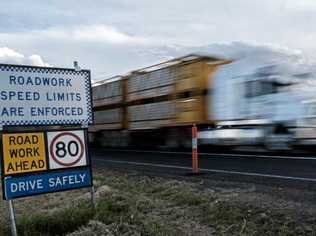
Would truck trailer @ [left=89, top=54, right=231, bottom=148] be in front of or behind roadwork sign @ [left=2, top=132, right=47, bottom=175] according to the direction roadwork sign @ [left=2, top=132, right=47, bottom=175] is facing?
behind

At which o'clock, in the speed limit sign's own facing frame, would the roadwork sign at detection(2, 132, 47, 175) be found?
The roadwork sign is roughly at 2 o'clock from the speed limit sign.

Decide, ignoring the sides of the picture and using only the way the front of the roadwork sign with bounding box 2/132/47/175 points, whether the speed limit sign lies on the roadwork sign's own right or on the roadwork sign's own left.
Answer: on the roadwork sign's own left

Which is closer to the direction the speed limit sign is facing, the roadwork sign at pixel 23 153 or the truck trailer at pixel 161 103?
the roadwork sign

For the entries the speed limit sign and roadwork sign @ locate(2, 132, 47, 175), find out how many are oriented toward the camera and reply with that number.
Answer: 2
